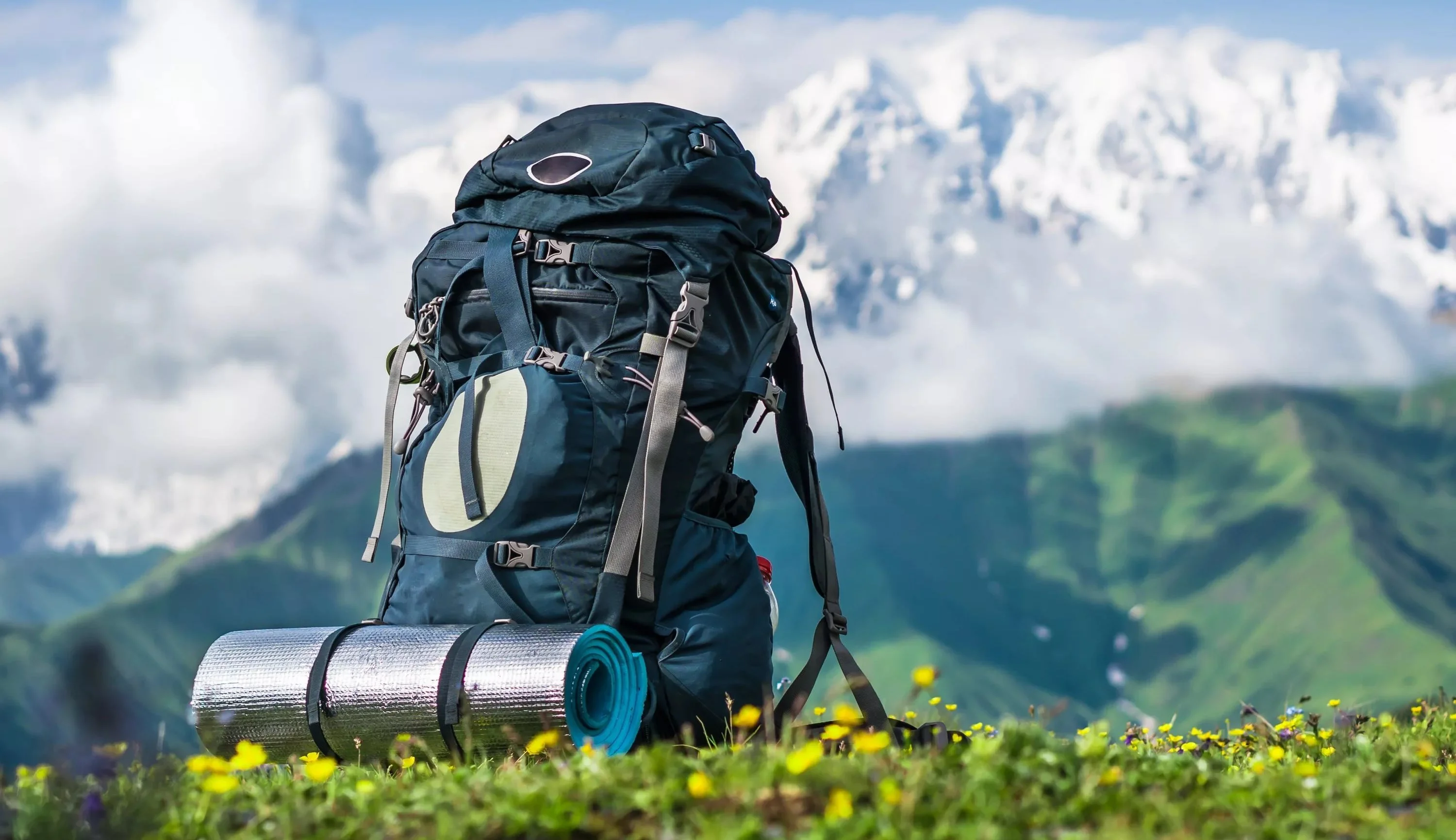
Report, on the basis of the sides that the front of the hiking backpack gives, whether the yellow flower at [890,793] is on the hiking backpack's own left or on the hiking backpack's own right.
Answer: on the hiking backpack's own left

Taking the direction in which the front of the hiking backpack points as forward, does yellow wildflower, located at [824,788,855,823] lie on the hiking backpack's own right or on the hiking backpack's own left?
on the hiking backpack's own left

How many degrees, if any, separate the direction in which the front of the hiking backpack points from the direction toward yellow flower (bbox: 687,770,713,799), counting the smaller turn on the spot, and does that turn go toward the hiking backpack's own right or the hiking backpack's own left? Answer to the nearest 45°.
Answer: approximately 45° to the hiking backpack's own left

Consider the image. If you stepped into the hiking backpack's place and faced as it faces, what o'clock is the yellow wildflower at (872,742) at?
The yellow wildflower is roughly at 10 o'clock from the hiking backpack.

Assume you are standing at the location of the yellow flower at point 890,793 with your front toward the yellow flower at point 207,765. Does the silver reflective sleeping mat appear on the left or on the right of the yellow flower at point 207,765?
right

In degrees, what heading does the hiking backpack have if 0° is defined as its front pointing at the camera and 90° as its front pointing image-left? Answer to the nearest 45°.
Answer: approximately 45°

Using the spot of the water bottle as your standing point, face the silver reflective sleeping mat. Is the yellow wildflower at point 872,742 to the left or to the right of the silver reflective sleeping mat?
left

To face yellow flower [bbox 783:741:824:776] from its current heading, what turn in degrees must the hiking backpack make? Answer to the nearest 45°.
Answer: approximately 45° to its left
